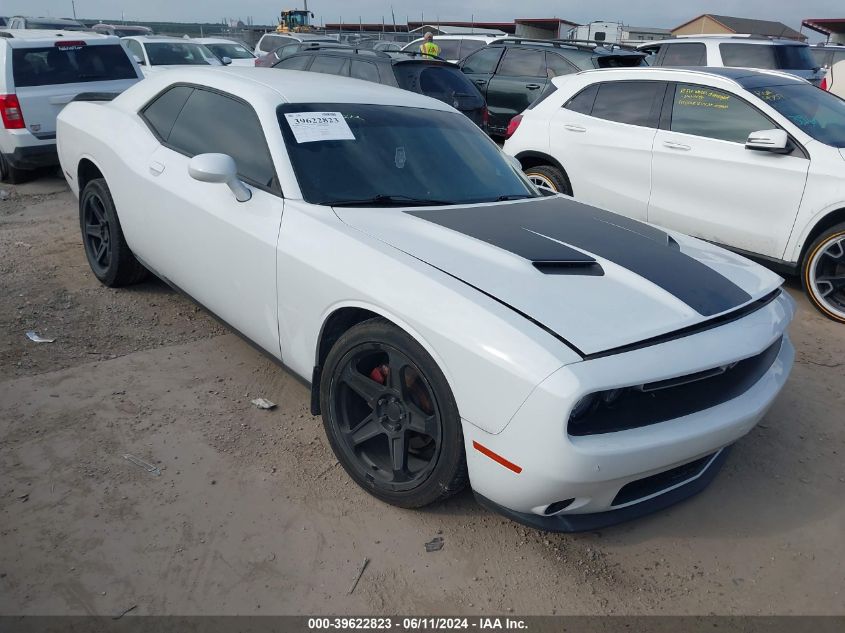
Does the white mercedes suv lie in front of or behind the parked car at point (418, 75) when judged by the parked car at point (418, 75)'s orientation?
behind

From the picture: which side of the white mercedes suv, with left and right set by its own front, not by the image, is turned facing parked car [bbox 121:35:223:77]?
back

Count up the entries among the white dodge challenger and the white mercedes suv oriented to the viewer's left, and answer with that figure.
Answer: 0

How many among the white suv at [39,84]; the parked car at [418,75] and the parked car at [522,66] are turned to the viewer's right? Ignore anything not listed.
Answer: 0

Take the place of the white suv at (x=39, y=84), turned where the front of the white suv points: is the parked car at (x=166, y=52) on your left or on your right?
on your right

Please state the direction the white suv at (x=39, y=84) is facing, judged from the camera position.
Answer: facing away from the viewer and to the left of the viewer

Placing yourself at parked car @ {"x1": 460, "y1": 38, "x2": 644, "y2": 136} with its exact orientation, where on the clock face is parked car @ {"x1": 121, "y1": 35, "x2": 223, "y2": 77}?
parked car @ {"x1": 121, "y1": 35, "x2": 223, "y2": 77} is roughly at 11 o'clock from parked car @ {"x1": 460, "y1": 38, "x2": 644, "y2": 136}.

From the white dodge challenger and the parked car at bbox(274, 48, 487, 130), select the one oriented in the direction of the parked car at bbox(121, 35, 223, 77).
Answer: the parked car at bbox(274, 48, 487, 130)

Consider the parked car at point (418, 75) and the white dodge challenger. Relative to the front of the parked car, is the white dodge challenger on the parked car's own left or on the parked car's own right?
on the parked car's own left

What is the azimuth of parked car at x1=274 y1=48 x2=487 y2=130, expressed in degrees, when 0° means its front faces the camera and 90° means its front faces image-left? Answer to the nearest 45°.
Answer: approximately 135°

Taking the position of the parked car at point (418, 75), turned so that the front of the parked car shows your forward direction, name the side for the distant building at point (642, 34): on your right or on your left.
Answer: on your right

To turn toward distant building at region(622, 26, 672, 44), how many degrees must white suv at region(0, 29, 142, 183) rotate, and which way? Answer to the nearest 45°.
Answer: approximately 90° to its right

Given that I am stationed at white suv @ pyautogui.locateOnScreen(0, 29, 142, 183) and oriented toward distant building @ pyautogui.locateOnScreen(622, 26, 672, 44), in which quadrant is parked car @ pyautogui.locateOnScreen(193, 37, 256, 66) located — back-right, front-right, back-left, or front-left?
front-left

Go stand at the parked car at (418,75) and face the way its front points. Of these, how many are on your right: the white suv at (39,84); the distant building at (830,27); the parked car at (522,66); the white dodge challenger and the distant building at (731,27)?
3
